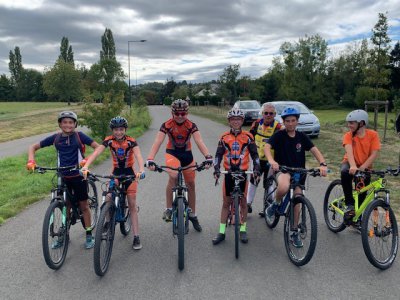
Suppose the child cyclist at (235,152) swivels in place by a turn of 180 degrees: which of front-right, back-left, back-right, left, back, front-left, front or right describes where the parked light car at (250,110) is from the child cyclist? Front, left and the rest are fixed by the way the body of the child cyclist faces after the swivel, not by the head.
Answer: front

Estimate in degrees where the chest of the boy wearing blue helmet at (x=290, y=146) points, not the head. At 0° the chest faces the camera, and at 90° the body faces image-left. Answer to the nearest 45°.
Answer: approximately 0°

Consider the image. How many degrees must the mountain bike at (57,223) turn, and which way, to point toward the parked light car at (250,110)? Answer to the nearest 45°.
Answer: approximately 180°

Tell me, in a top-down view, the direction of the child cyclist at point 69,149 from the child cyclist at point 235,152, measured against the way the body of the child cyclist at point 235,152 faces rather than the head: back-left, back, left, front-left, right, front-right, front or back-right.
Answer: right
